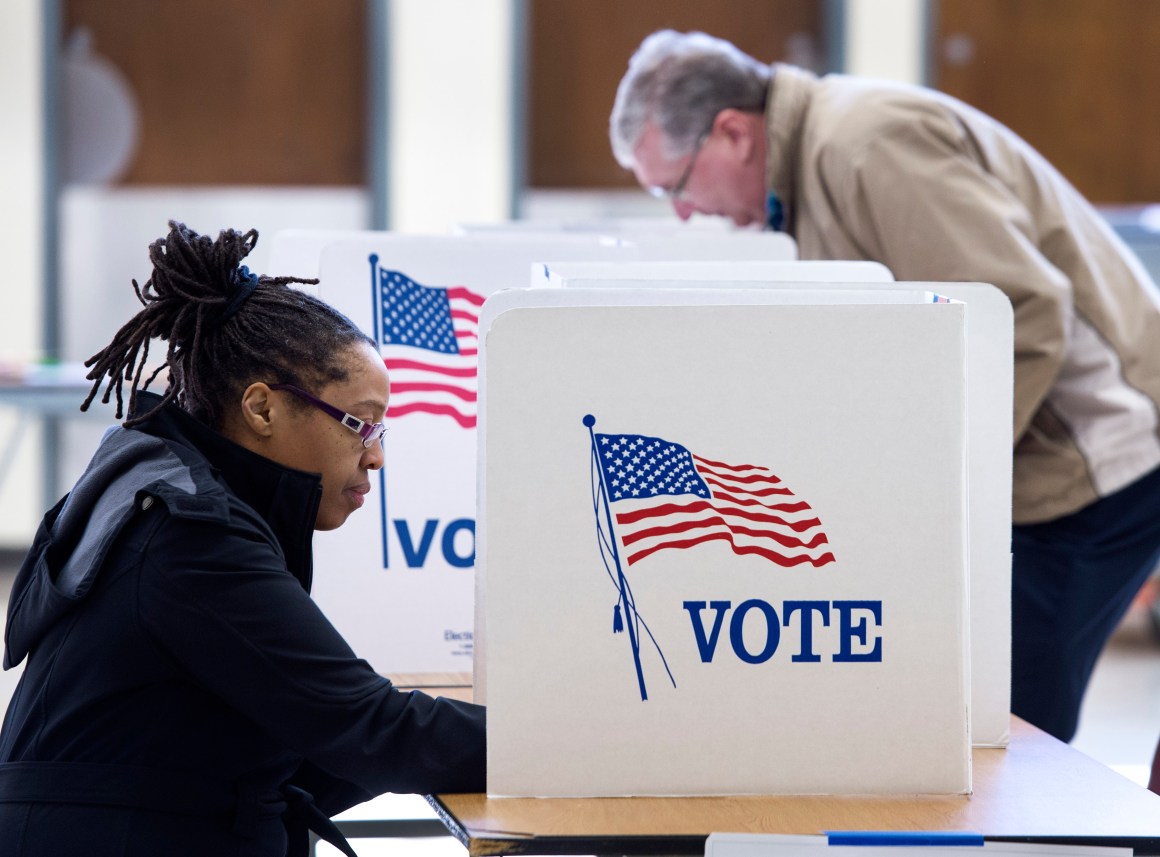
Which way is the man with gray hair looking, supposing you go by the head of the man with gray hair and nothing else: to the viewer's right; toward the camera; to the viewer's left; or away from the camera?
to the viewer's left

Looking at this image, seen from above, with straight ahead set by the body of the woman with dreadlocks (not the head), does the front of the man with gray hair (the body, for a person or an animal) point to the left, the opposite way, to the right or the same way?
the opposite way

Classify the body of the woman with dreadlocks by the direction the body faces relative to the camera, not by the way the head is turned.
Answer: to the viewer's right

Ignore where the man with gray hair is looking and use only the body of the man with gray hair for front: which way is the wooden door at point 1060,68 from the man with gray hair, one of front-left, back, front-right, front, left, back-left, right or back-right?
right

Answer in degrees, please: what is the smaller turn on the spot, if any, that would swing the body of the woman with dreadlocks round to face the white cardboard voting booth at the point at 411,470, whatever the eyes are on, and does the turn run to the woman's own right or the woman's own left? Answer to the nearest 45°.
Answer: approximately 90° to the woman's own left

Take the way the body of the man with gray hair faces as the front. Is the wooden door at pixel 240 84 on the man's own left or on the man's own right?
on the man's own right

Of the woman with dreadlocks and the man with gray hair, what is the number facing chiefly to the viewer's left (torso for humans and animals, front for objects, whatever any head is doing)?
1

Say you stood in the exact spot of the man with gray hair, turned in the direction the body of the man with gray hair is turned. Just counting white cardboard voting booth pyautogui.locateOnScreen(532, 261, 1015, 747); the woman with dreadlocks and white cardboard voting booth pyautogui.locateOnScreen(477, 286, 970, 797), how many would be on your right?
0

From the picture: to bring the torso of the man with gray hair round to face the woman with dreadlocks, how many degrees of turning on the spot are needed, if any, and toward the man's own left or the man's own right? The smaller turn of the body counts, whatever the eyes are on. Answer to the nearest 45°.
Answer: approximately 45° to the man's own left

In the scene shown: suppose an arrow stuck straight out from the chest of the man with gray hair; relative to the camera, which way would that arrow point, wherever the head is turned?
to the viewer's left

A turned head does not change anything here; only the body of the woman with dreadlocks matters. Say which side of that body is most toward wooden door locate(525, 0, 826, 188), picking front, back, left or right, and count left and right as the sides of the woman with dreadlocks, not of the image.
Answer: left

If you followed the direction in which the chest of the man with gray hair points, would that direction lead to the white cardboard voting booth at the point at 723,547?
no

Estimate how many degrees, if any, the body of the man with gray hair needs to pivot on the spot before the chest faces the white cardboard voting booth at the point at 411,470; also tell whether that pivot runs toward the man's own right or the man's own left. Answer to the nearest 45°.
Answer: approximately 45° to the man's own left

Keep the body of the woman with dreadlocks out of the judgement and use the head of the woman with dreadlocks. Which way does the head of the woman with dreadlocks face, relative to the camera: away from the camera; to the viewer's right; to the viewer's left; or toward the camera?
to the viewer's right

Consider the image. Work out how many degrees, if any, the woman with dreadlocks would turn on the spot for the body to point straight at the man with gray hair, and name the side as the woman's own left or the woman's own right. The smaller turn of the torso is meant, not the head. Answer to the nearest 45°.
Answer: approximately 45° to the woman's own left
